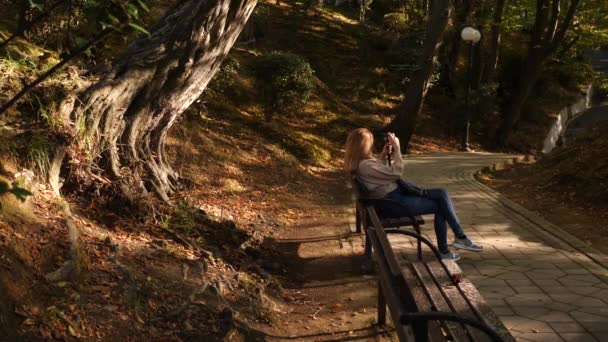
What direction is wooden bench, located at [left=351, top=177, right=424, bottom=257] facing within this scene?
to the viewer's right

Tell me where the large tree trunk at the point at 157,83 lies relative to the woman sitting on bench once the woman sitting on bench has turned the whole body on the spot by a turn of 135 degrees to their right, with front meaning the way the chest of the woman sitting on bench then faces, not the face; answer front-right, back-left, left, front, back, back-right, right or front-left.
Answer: front-right

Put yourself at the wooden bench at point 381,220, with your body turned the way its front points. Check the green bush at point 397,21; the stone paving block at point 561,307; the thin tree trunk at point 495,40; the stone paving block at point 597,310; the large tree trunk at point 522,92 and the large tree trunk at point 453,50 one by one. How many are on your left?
4

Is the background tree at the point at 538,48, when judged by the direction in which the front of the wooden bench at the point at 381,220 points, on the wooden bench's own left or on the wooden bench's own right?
on the wooden bench's own left

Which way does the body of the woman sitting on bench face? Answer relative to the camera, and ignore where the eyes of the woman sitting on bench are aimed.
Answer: to the viewer's right

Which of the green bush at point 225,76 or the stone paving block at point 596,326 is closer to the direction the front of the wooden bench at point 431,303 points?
the stone paving block

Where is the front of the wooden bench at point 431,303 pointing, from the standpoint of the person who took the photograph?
facing to the right of the viewer

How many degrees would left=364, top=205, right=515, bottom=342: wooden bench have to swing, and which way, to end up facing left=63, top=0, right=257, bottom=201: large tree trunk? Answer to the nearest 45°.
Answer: approximately 135° to its left
